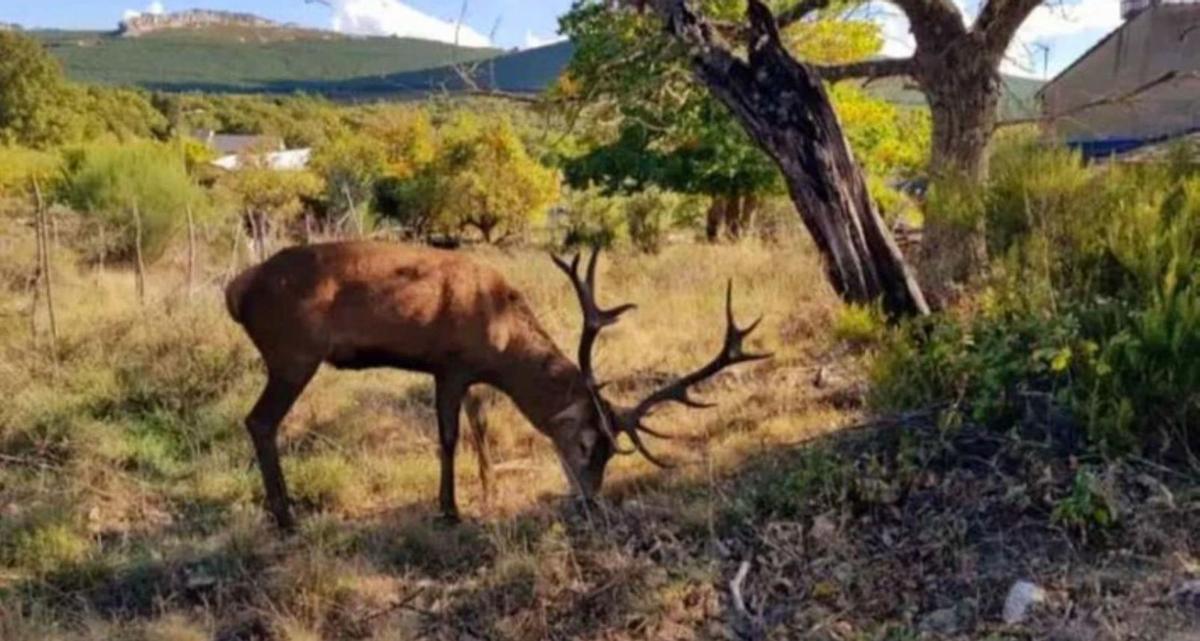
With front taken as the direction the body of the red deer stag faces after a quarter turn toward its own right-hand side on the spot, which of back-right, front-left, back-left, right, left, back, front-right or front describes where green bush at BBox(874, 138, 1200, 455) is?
left

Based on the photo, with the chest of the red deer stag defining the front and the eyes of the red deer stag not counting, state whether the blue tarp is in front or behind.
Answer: in front

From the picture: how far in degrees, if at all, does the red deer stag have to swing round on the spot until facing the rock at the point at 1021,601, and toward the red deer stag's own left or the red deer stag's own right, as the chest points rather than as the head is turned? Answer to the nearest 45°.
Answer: approximately 45° to the red deer stag's own right

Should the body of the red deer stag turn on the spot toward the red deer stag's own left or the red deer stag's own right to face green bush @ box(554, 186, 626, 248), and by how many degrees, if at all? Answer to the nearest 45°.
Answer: approximately 90° to the red deer stag's own left

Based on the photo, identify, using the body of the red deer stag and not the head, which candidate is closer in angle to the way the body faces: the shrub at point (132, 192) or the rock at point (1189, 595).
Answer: the rock

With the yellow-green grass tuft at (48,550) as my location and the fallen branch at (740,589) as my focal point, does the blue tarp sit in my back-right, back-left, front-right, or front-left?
front-left

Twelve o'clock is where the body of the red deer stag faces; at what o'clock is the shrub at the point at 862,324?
The shrub is roughly at 11 o'clock from the red deer stag.

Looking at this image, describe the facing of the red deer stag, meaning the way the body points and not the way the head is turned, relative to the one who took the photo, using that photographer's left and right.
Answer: facing to the right of the viewer

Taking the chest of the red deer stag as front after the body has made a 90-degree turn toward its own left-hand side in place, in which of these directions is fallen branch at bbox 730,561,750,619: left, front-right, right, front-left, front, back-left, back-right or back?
back-right

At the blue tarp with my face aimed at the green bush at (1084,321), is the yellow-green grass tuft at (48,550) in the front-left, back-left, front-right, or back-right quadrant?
front-right

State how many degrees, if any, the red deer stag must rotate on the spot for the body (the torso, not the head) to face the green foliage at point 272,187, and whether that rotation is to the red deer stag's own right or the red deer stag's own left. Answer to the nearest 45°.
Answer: approximately 90° to the red deer stag's own left

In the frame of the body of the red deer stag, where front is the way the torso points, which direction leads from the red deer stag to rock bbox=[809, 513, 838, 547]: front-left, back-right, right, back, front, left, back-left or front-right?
front-right

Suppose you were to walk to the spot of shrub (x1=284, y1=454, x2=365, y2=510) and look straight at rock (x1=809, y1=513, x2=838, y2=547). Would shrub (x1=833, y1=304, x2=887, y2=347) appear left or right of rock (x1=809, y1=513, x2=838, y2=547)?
left

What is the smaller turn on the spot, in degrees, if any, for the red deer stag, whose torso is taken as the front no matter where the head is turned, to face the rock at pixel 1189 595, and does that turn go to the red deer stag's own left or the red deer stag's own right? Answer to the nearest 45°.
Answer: approximately 45° to the red deer stag's own right
